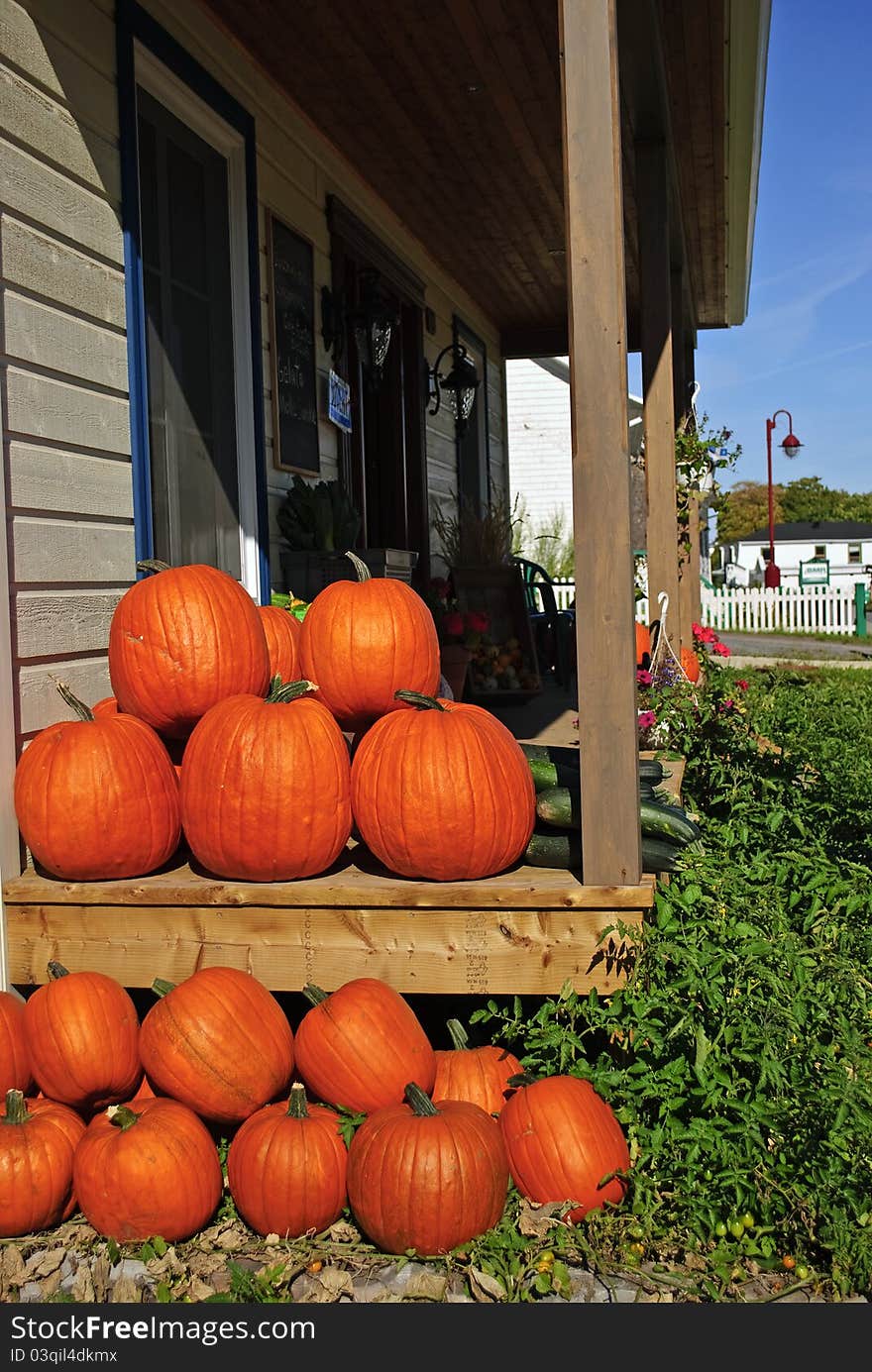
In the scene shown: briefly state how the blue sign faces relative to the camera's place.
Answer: facing the viewer and to the right of the viewer

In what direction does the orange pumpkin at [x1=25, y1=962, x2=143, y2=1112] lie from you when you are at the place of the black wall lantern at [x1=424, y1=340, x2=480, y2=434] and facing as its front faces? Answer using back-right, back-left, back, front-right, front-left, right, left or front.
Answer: right

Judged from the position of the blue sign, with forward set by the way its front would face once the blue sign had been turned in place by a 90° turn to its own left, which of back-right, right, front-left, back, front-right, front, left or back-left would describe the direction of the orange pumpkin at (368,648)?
back-right

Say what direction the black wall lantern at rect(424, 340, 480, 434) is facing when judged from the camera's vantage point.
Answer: facing to the right of the viewer

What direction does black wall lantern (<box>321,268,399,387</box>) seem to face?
to the viewer's right

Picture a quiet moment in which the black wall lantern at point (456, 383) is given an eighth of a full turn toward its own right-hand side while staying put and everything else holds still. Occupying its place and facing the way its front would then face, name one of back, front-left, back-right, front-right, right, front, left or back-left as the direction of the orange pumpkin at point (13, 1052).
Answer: front-right

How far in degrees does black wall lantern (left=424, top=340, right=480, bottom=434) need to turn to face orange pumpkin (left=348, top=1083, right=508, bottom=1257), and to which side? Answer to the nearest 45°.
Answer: approximately 90° to its right

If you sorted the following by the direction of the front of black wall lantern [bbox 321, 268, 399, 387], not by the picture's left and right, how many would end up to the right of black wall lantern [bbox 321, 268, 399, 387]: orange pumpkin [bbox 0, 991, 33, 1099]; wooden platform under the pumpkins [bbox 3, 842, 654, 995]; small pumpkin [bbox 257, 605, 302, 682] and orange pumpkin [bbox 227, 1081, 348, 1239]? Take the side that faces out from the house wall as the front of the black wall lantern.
4

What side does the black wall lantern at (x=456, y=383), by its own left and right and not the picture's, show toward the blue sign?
right

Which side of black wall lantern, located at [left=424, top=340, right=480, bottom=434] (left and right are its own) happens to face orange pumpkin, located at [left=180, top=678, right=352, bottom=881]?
right

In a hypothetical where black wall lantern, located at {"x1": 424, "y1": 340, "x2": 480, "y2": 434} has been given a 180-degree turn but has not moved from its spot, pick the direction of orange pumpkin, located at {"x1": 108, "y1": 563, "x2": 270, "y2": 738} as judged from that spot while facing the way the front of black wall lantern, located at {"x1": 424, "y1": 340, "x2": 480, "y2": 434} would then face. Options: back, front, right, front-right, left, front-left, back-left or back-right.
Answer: left

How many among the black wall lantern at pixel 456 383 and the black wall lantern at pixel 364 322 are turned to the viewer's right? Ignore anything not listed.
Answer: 2
